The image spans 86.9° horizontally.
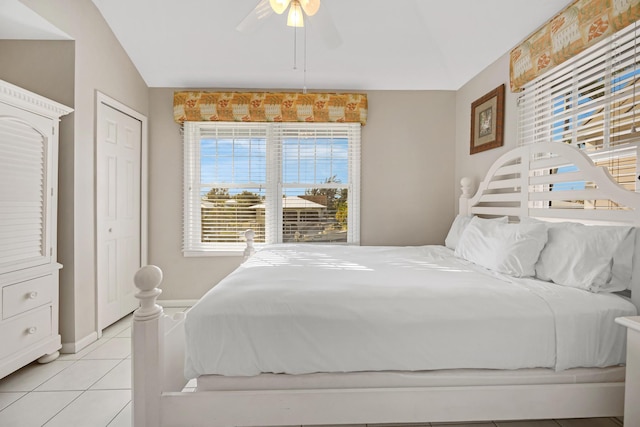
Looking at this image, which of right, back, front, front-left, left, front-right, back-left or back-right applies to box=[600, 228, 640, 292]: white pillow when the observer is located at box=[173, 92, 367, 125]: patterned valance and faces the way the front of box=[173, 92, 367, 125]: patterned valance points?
front-left

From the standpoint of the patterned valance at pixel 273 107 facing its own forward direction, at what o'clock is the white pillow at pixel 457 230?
The white pillow is roughly at 10 o'clock from the patterned valance.

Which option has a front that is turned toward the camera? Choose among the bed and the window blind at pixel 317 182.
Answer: the window blind

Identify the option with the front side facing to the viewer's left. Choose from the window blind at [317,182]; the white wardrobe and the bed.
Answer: the bed

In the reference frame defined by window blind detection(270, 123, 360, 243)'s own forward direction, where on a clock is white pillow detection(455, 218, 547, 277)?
The white pillow is roughly at 11 o'clock from the window blind.

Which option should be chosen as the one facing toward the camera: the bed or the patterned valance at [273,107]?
the patterned valance

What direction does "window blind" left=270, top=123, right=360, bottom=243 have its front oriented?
toward the camera

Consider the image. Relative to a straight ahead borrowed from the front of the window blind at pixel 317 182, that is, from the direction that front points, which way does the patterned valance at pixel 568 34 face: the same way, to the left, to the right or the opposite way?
to the right

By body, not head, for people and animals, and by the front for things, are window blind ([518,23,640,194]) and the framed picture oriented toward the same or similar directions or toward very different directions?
same or similar directions

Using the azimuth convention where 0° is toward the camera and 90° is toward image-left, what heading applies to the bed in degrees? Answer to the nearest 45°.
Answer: approximately 90°

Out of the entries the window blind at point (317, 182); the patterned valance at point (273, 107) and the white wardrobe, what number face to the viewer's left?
0

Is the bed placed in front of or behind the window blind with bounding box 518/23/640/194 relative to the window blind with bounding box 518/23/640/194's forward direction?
in front

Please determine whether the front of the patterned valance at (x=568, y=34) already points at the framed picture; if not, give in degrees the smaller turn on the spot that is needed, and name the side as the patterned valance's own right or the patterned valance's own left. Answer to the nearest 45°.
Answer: approximately 90° to the patterned valance's own right

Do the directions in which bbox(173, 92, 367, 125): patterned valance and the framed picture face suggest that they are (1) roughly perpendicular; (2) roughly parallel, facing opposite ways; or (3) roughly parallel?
roughly perpendicular

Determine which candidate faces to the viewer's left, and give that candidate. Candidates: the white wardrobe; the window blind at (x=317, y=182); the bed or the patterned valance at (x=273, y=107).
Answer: the bed

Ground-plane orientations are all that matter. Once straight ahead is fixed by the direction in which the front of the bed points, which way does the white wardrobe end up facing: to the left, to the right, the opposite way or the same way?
the opposite way
